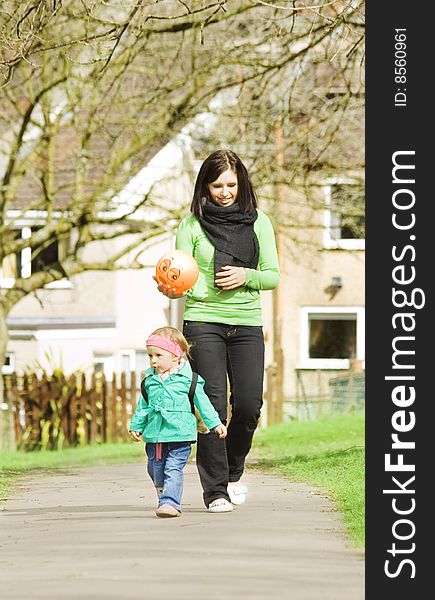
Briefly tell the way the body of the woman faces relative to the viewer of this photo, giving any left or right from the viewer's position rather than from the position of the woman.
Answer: facing the viewer

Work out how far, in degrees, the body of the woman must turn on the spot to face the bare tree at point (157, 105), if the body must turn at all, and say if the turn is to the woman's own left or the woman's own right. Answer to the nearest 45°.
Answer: approximately 180°

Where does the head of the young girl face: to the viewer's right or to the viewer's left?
to the viewer's left

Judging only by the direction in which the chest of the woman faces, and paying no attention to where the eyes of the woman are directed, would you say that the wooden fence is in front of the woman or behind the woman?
behind

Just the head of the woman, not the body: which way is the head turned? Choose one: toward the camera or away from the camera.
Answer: toward the camera
